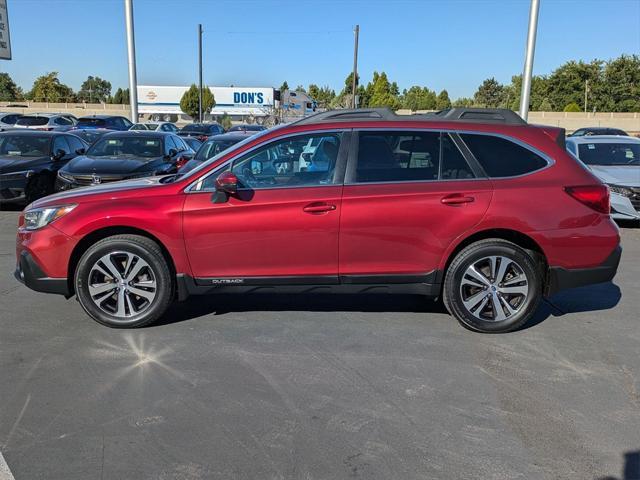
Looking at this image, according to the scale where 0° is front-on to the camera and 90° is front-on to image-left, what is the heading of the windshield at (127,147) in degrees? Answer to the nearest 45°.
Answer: approximately 45°

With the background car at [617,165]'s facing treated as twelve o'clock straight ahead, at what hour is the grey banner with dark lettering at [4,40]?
The grey banner with dark lettering is roughly at 4 o'clock from the background car.

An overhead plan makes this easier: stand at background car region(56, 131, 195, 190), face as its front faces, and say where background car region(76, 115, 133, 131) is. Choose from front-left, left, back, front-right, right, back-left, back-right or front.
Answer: back-right

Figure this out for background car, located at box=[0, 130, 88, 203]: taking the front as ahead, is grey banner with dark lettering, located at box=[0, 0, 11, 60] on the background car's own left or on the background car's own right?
on the background car's own right

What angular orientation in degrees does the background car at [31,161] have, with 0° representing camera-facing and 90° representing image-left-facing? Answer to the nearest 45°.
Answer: approximately 45°

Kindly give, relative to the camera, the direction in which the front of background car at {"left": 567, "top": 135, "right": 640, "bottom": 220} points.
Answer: facing the viewer and to the right of the viewer

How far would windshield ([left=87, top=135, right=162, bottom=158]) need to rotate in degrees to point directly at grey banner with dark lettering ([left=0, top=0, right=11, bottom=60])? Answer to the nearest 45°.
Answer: approximately 90° to its right

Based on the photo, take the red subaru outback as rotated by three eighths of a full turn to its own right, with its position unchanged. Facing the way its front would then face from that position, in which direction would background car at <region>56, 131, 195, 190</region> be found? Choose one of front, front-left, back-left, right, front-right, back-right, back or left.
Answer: left

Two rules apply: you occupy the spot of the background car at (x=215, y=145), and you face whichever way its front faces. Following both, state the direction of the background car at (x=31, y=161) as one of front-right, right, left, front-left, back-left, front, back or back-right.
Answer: front-right

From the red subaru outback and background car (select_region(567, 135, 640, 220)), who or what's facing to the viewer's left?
the red subaru outback

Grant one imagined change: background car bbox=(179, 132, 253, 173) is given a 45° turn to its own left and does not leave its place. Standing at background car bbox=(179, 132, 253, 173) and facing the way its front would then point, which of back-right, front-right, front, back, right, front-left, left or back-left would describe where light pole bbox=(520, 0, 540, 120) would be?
left

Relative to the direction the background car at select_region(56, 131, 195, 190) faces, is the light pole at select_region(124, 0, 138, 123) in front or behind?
behind

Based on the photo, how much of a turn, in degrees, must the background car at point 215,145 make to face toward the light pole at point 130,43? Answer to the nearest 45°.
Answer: approximately 135° to its right

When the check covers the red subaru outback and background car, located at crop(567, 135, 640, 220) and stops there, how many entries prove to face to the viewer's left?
1

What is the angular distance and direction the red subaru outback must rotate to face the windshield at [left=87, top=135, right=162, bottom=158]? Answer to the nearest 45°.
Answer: approximately 45° to its right

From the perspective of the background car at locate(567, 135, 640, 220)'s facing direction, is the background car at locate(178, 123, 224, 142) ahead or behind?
behind

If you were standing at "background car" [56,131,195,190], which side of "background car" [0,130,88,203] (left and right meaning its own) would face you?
left

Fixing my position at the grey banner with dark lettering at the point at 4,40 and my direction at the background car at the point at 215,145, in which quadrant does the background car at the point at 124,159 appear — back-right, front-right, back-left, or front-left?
front-right

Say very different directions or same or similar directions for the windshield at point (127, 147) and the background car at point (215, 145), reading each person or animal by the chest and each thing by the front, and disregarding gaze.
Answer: same or similar directions

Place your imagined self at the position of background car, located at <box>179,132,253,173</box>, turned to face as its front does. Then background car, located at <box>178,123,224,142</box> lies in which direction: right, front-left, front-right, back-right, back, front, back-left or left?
back-right

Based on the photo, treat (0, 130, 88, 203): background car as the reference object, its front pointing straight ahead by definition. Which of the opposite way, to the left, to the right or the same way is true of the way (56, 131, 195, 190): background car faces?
the same way

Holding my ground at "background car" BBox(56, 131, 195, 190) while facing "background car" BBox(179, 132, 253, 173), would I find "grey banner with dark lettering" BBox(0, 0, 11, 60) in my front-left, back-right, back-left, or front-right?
back-left

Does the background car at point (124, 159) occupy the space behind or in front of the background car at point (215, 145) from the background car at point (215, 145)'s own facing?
in front

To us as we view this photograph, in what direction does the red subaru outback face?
facing to the left of the viewer
